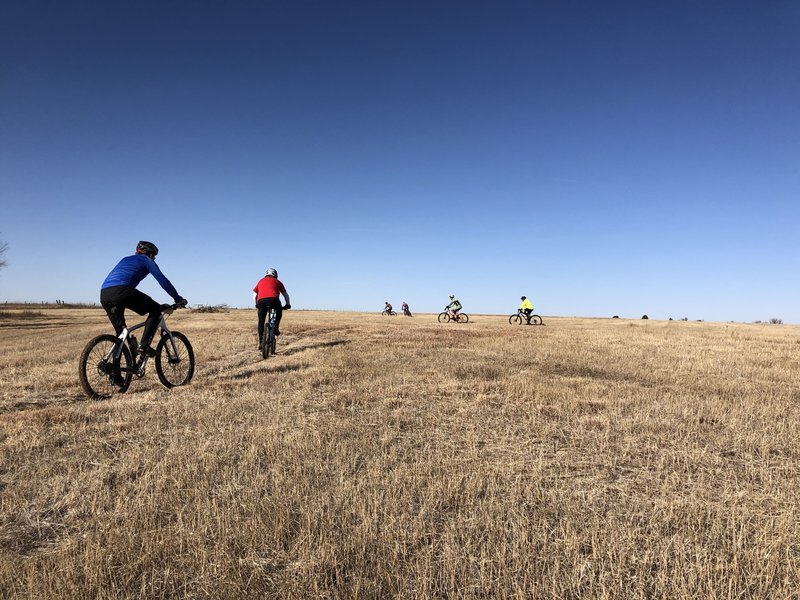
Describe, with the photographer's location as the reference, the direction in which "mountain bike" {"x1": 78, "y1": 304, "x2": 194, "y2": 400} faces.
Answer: facing away from the viewer and to the right of the viewer

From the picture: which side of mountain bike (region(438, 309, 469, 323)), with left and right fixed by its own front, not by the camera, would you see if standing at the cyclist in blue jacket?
left

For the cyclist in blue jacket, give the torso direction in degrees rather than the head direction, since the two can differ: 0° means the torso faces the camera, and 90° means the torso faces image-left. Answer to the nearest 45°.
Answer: approximately 225°

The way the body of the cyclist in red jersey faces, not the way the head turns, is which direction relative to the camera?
away from the camera

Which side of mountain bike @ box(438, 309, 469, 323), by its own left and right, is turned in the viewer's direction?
left

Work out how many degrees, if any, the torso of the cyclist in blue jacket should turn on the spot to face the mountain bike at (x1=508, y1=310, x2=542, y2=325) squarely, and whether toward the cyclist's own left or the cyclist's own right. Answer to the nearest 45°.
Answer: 0° — they already face it

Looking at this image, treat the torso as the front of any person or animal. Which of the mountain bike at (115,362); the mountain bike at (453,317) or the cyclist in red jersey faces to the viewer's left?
the mountain bike at (453,317)

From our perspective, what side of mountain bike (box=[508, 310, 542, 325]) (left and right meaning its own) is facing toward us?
left

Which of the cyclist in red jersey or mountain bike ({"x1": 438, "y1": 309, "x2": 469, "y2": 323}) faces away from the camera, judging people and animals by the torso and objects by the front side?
the cyclist in red jersey
